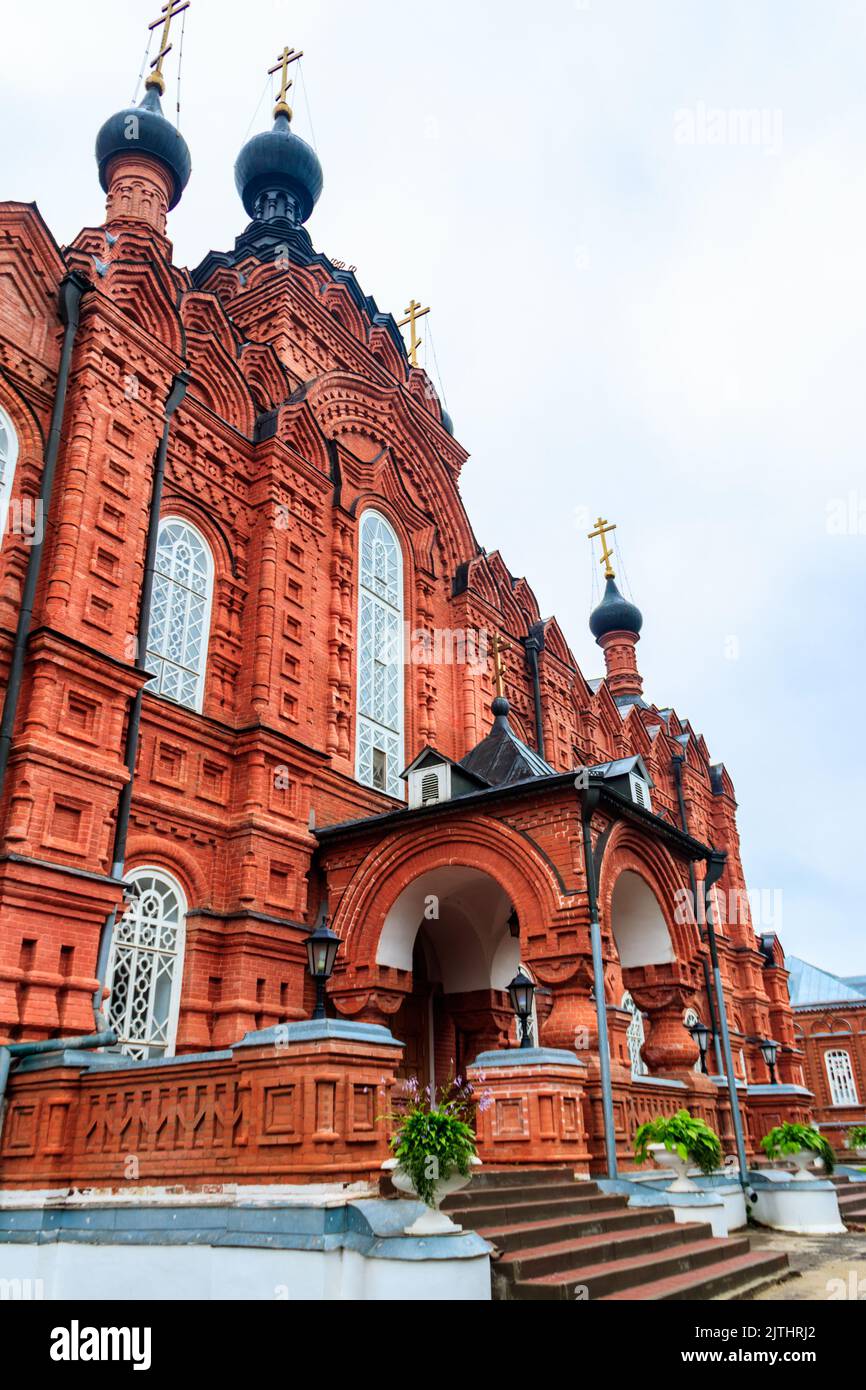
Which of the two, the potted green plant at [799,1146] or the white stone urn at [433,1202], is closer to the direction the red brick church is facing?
the white stone urn

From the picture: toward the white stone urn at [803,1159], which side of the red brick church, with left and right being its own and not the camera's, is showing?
left

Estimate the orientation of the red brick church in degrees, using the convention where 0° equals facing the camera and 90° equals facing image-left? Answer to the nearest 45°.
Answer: approximately 315°
